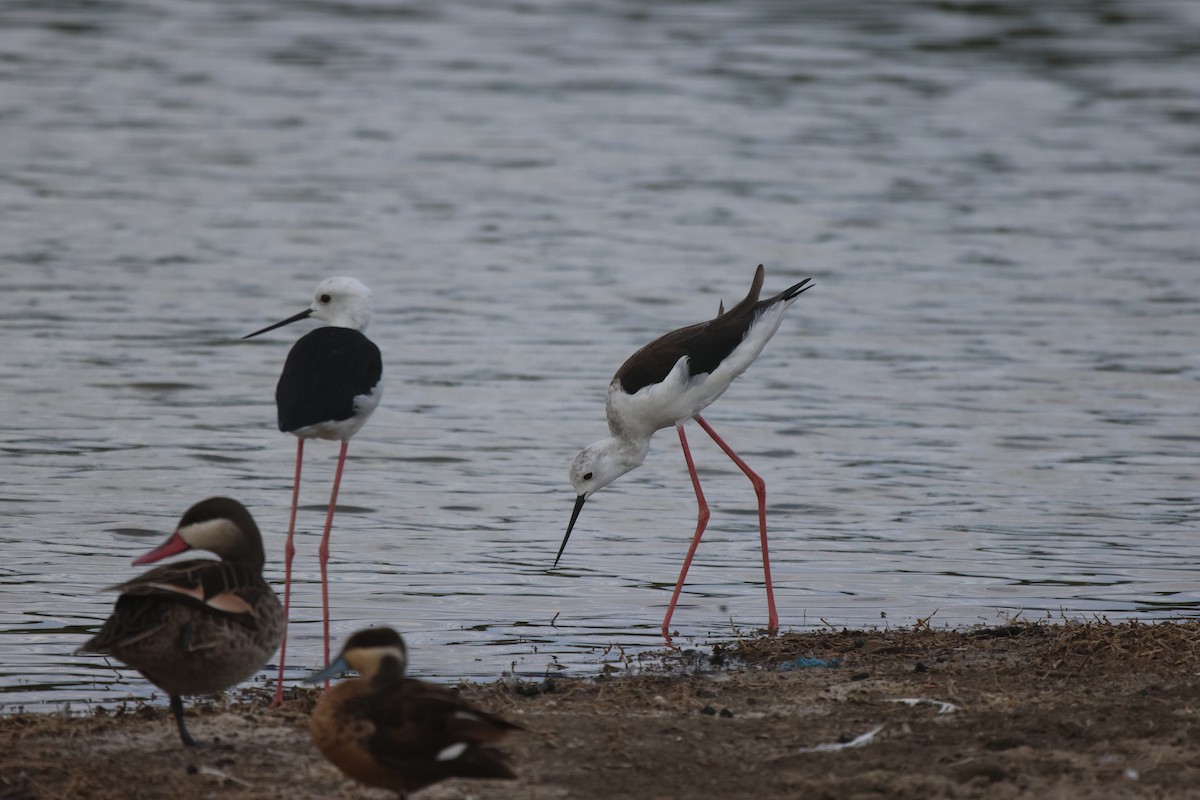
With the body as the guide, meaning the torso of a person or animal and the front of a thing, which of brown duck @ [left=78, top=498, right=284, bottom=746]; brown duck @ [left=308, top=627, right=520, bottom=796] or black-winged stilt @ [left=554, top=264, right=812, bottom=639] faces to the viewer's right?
brown duck @ [left=78, top=498, right=284, bottom=746]

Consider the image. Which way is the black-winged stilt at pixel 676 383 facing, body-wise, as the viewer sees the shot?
to the viewer's left

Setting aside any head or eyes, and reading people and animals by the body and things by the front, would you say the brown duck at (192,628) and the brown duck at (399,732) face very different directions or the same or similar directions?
very different directions

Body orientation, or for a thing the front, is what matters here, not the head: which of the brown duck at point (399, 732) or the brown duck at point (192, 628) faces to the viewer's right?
the brown duck at point (192, 628)

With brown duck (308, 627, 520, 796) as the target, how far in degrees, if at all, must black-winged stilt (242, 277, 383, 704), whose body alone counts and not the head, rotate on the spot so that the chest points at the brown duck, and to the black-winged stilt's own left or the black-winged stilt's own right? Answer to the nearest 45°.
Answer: approximately 135° to the black-winged stilt's own right

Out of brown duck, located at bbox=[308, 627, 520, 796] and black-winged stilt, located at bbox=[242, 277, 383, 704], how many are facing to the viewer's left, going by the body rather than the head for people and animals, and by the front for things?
1

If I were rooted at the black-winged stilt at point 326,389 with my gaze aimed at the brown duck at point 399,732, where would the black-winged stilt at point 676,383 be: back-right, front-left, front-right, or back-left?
back-left

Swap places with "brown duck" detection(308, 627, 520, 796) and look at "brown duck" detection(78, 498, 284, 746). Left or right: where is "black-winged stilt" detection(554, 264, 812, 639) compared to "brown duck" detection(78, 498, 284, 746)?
right

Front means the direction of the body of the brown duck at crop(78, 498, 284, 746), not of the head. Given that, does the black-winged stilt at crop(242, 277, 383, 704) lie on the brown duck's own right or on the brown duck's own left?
on the brown duck's own left

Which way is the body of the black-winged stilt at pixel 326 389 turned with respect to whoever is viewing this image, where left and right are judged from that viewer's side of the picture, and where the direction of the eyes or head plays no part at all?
facing away from the viewer and to the right of the viewer

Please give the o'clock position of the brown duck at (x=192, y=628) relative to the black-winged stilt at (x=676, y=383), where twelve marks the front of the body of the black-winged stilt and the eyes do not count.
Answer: The brown duck is roughly at 10 o'clock from the black-winged stilt.

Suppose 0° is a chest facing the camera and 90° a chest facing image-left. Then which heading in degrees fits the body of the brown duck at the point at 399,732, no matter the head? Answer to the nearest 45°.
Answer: approximately 90°

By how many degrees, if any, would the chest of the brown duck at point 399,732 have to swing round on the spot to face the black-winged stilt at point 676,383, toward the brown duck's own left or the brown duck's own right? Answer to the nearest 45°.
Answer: approximately 90° to the brown duck's own right

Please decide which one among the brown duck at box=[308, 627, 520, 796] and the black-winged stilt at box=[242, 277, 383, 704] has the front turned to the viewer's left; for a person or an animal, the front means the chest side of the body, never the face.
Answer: the brown duck

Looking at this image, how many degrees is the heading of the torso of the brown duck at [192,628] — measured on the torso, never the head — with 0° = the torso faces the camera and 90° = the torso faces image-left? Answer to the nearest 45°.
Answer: approximately 270°

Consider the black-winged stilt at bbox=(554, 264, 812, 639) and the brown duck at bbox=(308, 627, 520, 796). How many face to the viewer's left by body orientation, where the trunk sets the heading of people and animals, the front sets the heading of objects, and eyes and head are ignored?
2

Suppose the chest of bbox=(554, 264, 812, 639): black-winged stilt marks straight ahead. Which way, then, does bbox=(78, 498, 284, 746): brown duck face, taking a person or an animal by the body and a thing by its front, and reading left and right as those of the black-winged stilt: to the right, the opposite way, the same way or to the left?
the opposite way

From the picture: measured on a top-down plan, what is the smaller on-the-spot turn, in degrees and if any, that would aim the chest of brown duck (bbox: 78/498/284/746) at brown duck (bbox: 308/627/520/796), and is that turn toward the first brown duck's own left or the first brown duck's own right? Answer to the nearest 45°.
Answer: approximately 45° to the first brown duck's own right
